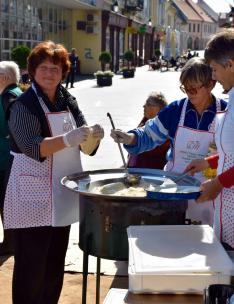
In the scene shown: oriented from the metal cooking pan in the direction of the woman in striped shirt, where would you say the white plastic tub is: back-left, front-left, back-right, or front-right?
back-left

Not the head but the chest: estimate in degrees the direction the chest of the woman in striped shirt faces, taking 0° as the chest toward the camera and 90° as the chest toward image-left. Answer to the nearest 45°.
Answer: approximately 315°

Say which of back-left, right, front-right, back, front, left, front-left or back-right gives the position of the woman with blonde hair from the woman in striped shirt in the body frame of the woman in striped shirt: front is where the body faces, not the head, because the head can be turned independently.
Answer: front-left
